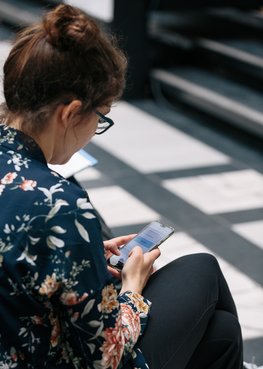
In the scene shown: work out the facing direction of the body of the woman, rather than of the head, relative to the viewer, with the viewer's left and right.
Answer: facing away from the viewer and to the right of the viewer

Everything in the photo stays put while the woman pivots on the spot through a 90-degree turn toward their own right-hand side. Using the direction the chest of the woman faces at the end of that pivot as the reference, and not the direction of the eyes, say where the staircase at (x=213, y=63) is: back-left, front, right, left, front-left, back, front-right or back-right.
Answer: back-left

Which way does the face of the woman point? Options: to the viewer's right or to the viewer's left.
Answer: to the viewer's right
